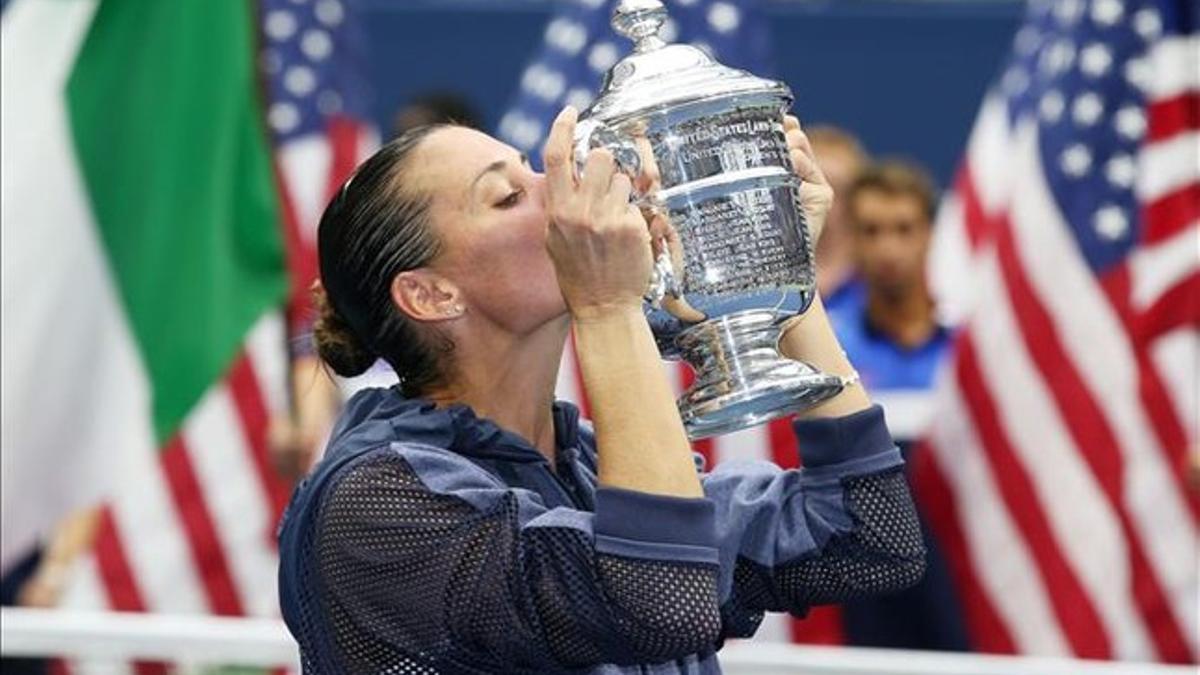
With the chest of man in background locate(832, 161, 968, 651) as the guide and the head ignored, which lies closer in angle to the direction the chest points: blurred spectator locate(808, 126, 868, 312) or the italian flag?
the italian flag

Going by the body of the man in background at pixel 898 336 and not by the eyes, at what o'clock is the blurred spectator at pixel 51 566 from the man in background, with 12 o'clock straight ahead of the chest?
The blurred spectator is roughly at 2 o'clock from the man in background.

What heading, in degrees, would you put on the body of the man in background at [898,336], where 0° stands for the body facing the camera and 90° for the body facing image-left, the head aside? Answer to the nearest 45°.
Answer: approximately 0°

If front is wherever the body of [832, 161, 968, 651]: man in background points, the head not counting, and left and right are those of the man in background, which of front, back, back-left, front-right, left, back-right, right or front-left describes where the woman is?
front

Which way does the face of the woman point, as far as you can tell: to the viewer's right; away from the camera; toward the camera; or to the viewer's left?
to the viewer's right

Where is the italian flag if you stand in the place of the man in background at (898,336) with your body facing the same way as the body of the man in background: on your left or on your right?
on your right

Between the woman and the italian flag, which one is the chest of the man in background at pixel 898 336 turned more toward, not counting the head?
the woman

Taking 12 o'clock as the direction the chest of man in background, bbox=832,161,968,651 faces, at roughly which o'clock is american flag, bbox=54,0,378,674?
The american flag is roughly at 2 o'clock from the man in background.

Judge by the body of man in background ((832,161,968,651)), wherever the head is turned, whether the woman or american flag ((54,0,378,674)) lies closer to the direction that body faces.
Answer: the woman

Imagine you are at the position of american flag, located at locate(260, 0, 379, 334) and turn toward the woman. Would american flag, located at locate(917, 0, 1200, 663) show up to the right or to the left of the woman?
left
